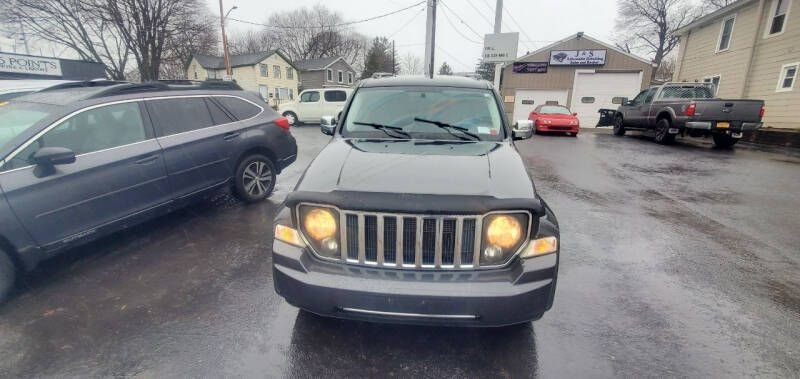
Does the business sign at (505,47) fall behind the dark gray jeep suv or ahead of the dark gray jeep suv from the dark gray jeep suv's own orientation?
behind

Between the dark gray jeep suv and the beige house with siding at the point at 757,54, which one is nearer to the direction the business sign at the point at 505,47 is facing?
the dark gray jeep suv

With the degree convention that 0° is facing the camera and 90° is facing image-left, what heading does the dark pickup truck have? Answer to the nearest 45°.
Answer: approximately 135°

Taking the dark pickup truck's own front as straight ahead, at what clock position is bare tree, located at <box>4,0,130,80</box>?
The bare tree is roughly at 10 o'clock from the dark pickup truck.

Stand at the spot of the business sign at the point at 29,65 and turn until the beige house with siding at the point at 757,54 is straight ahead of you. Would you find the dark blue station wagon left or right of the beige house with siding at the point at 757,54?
right

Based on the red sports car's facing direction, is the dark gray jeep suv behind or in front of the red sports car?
in front

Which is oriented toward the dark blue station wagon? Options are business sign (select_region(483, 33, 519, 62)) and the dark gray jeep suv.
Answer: the business sign

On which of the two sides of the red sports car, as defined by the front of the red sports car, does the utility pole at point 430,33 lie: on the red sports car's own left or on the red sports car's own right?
on the red sports car's own right

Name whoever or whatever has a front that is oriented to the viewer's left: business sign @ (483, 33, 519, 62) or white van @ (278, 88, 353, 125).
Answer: the white van

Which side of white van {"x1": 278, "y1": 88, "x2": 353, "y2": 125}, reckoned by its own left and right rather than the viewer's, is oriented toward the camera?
left
